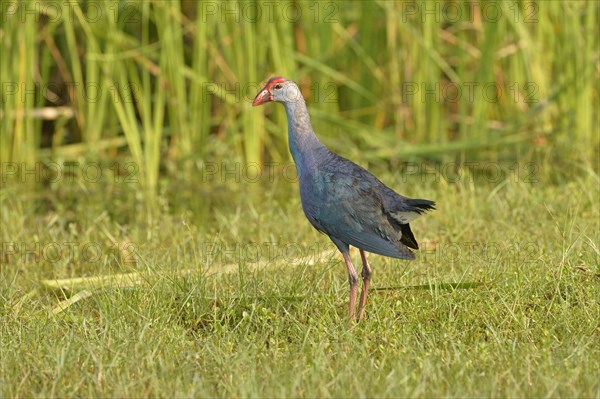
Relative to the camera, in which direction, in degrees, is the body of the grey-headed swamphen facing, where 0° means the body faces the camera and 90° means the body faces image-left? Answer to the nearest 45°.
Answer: approximately 90°
